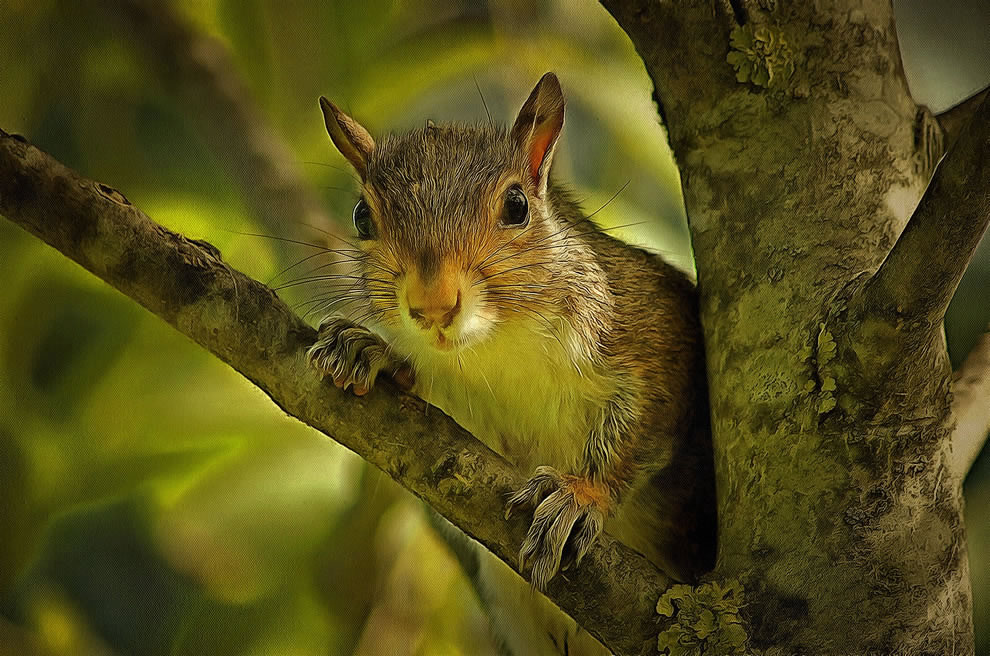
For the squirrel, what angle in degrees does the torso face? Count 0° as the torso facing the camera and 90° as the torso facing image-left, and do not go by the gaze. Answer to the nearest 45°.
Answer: approximately 45°
